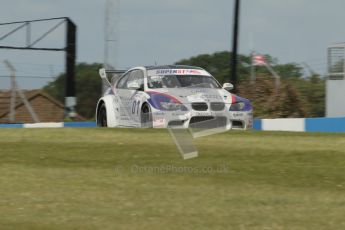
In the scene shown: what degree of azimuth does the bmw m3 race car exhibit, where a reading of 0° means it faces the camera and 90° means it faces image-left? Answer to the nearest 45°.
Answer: approximately 315°

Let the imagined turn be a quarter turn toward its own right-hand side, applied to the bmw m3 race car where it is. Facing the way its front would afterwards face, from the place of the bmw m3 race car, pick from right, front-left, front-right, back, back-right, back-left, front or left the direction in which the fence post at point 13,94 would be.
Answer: right

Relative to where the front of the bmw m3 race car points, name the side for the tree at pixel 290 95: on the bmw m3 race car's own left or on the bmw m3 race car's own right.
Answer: on the bmw m3 race car's own left
